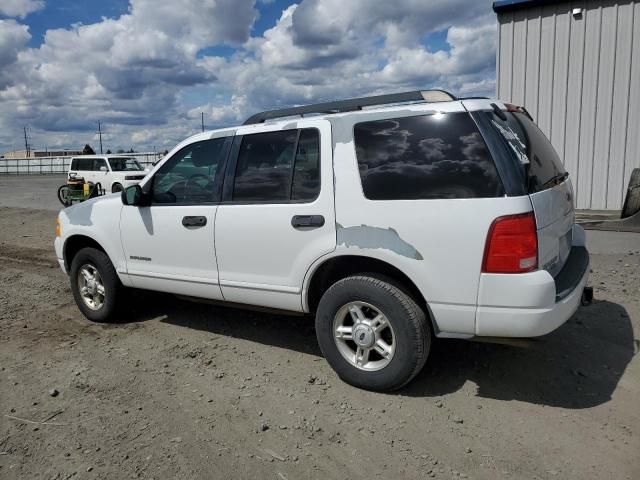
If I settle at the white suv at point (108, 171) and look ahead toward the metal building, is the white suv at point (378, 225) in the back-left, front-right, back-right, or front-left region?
front-right

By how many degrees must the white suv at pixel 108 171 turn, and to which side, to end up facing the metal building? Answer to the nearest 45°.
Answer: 0° — it already faces it

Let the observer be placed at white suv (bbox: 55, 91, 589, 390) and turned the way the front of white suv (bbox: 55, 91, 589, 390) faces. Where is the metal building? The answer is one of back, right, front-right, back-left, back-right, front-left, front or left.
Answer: right

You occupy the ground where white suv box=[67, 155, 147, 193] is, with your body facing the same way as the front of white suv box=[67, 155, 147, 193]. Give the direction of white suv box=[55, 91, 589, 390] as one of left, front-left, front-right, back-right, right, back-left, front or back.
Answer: front-right

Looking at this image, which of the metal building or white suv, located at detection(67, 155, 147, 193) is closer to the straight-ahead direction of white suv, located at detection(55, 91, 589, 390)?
the white suv

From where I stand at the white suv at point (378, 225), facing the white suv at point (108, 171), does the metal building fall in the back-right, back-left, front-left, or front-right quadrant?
front-right

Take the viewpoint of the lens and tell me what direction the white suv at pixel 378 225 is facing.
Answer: facing away from the viewer and to the left of the viewer

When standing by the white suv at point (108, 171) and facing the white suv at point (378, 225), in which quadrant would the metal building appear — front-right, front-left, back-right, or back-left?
front-left

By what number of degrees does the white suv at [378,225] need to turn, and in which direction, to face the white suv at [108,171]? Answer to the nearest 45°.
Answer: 0° — it already faces it

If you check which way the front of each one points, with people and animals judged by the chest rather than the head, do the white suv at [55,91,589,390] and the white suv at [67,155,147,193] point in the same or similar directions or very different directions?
very different directions
